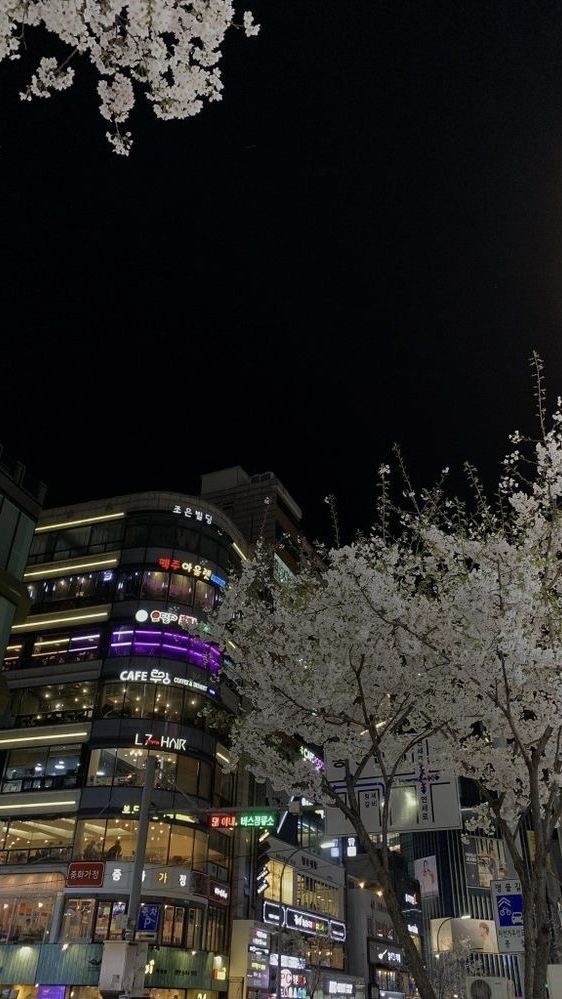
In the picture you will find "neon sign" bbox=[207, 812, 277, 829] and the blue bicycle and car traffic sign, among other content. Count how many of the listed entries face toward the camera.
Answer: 2

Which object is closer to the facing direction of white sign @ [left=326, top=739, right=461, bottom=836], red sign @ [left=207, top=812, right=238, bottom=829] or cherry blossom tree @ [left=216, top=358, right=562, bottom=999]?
the cherry blossom tree

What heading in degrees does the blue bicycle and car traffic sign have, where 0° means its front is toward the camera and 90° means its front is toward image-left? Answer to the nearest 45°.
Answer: approximately 0°

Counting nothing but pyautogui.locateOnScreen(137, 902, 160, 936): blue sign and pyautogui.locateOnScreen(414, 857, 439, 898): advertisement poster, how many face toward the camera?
2

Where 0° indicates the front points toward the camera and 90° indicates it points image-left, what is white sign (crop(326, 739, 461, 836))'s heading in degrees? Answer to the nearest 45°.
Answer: approximately 0°
